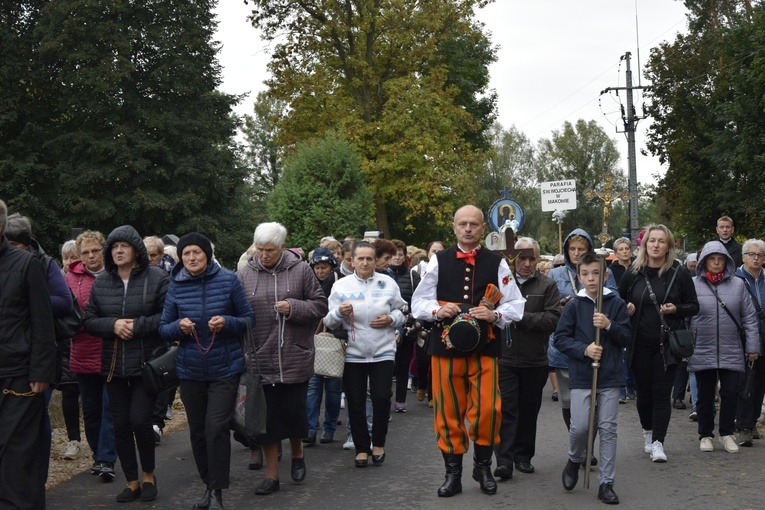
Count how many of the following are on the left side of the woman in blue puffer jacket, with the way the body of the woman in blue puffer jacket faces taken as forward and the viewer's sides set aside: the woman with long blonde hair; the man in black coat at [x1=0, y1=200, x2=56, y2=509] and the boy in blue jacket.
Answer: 2

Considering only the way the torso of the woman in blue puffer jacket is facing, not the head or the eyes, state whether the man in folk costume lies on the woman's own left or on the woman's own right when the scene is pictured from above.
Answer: on the woman's own left

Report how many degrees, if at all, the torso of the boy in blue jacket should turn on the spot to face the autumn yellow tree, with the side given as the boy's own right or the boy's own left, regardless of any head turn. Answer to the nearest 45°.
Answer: approximately 180°

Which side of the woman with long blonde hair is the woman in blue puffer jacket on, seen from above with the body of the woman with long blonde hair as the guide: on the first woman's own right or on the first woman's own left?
on the first woman's own right

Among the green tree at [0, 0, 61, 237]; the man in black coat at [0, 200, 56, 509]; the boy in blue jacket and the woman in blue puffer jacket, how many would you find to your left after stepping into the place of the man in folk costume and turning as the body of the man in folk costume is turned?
1

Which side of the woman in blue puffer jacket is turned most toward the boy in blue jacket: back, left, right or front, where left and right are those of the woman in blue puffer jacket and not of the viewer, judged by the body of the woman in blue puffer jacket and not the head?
left

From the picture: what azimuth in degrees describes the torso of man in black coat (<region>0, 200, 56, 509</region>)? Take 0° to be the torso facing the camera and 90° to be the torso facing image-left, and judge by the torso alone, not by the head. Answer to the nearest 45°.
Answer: approximately 45°

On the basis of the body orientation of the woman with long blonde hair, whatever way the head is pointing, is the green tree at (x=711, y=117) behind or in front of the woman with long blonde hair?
behind

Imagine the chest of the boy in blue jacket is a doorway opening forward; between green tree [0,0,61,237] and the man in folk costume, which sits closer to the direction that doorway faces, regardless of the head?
the man in folk costume

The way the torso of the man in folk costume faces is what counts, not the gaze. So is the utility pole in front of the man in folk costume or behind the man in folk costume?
behind

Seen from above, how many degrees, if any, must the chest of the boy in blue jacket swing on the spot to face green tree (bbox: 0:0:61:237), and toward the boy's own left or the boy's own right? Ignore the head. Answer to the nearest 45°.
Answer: approximately 135° to the boy's own right

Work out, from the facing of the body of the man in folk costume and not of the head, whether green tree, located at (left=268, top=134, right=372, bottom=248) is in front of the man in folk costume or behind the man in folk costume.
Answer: behind
